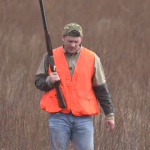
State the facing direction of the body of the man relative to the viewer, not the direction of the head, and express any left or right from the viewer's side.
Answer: facing the viewer
